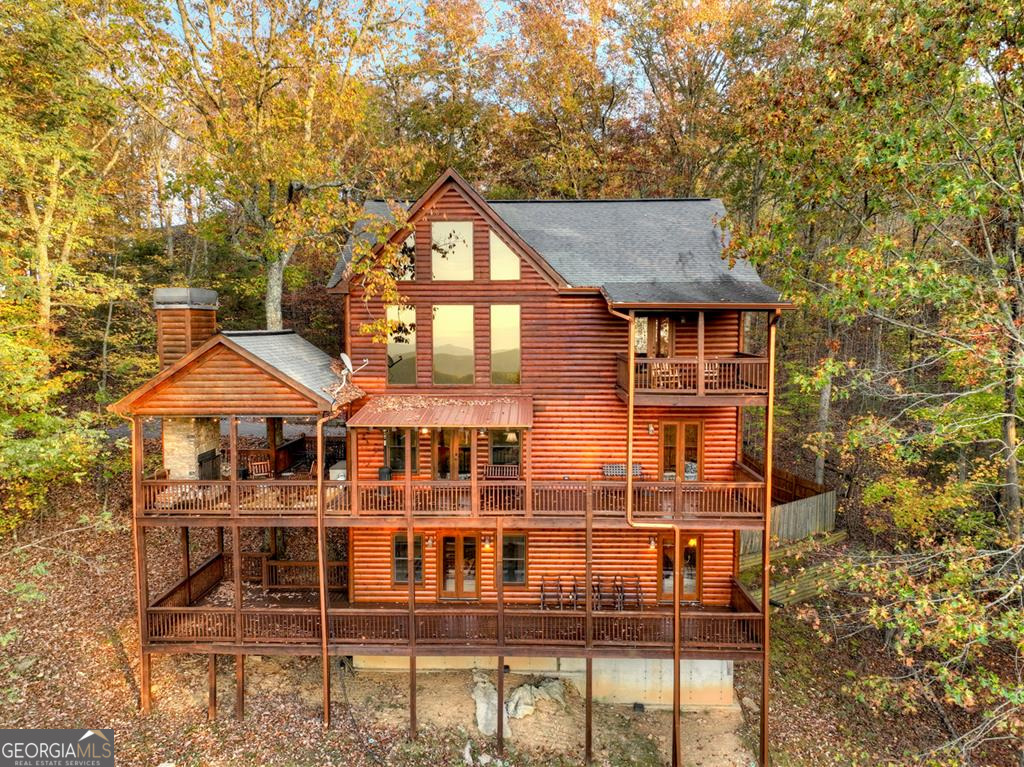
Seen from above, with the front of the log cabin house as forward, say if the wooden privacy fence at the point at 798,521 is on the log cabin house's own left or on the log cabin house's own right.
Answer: on the log cabin house's own left

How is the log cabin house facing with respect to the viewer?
toward the camera
